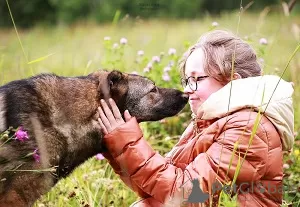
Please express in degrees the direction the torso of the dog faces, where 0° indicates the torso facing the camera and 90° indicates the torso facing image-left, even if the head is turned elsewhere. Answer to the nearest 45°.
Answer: approximately 270°
